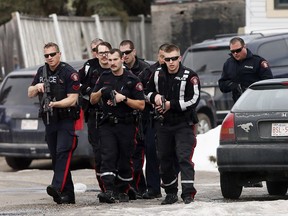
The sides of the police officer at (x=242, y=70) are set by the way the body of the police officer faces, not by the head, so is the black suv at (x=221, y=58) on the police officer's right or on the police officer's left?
on the police officer's right

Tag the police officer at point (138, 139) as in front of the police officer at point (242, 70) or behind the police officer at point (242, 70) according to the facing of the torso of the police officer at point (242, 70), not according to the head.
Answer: in front

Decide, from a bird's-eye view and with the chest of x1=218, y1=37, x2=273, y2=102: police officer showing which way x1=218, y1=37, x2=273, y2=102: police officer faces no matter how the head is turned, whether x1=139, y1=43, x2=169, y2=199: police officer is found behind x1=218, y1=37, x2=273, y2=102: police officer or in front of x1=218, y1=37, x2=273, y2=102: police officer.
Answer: in front

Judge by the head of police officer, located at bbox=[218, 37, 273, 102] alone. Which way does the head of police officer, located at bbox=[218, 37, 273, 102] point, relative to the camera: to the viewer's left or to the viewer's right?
to the viewer's left

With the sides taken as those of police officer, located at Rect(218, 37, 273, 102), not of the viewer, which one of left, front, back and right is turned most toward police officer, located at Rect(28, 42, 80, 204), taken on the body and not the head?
front

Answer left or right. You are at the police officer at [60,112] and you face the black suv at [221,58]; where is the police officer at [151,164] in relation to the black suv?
right

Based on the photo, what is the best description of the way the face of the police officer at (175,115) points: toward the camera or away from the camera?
toward the camera
